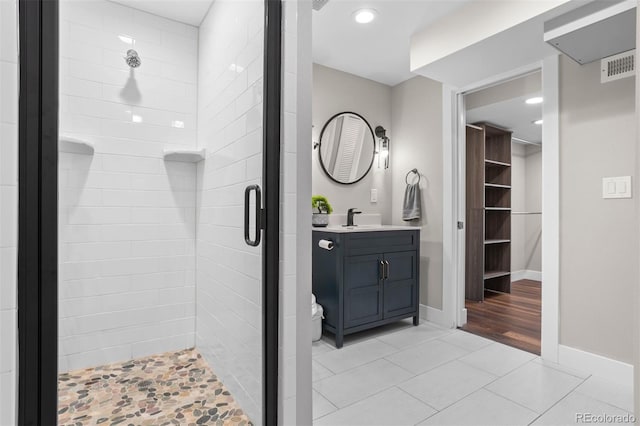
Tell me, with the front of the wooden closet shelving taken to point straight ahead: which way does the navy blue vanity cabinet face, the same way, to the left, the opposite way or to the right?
the same way

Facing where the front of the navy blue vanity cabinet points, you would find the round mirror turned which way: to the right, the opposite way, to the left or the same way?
the same way

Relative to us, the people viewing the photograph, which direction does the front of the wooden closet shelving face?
facing the viewer and to the right of the viewer

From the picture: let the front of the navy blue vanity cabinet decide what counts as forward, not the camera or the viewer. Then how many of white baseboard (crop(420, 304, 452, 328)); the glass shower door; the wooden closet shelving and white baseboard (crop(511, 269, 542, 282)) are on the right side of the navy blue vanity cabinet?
1

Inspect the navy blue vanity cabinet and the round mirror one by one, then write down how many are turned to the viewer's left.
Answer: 0

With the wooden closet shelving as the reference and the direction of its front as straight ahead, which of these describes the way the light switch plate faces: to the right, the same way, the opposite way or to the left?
to the right

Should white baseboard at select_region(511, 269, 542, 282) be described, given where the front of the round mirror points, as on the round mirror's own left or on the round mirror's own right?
on the round mirror's own left

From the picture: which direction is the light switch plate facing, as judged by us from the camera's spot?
facing the viewer and to the left of the viewer

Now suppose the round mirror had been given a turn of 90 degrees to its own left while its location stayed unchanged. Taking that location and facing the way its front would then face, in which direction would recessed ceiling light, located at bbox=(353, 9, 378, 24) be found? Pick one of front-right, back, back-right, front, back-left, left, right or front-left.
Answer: back-right

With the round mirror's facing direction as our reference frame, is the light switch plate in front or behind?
in front

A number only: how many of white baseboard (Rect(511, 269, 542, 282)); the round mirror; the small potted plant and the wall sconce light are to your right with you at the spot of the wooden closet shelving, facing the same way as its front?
3

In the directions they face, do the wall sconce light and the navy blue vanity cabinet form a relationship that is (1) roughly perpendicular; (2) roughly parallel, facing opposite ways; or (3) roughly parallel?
roughly parallel

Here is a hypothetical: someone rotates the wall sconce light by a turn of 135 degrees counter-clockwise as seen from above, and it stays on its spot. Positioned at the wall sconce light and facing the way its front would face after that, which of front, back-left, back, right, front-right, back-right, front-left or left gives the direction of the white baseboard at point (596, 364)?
back-right

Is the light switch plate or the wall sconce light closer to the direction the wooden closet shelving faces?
the light switch plate
